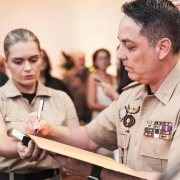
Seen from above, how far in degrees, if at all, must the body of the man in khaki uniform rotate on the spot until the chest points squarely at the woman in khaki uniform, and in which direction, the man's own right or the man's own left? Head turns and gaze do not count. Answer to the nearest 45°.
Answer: approximately 90° to the man's own right

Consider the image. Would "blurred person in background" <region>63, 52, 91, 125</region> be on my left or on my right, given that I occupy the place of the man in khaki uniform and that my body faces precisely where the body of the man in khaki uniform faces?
on my right

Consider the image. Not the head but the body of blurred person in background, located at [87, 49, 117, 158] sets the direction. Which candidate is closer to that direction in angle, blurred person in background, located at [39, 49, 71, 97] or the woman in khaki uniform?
the woman in khaki uniform

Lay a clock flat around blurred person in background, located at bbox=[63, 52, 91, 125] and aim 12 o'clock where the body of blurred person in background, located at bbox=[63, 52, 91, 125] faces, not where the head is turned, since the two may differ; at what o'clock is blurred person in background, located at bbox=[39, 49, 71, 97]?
blurred person in background, located at bbox=[39, 49, 71, 97] is roughly at 2 o'clock from blurred person in background, located at bbox=[63, 52, 91, 125].

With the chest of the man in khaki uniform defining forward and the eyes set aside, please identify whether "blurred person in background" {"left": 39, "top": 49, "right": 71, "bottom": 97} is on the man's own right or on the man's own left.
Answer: on the man's own right

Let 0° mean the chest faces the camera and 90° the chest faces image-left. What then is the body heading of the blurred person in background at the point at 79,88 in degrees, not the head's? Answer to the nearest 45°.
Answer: approximately 315°

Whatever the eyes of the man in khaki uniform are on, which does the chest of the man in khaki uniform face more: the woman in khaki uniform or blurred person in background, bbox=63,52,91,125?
the woman in khaki uniform

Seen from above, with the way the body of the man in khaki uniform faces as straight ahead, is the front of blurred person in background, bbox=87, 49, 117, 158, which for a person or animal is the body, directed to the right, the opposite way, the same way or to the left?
to the left

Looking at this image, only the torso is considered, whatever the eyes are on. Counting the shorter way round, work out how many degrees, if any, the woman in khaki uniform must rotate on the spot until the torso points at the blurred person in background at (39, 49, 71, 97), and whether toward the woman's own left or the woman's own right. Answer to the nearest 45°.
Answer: approximately 180°

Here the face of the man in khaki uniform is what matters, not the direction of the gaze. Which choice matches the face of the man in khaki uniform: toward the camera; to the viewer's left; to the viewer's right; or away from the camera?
to the viewer's left
